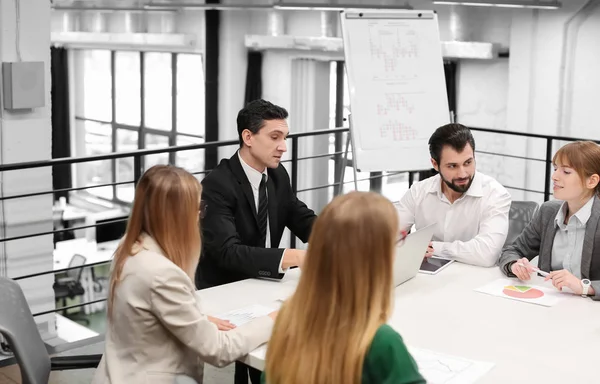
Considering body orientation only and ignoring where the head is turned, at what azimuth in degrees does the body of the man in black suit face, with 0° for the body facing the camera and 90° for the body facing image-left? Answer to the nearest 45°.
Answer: approximately 315°

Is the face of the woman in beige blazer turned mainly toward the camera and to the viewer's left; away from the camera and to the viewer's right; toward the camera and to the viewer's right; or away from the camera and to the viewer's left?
away from the camera and to the viewer's right

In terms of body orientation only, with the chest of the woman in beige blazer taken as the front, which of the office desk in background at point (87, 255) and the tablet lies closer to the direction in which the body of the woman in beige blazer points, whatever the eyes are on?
the tablet

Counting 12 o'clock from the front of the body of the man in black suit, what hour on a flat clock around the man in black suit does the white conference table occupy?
The white conference table is roughly at 12 o'clock from the man in black suit.

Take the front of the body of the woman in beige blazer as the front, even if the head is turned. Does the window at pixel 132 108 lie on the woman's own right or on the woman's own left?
on the woman's own left

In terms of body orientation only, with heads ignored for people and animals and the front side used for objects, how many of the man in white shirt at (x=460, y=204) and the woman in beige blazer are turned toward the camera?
1

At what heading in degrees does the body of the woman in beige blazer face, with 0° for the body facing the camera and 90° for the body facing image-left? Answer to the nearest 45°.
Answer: approximately 225°

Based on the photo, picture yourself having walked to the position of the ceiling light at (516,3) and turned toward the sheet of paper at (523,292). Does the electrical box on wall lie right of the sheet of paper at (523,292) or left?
right

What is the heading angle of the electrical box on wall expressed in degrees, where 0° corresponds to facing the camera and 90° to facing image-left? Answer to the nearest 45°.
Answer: approximately 315°
